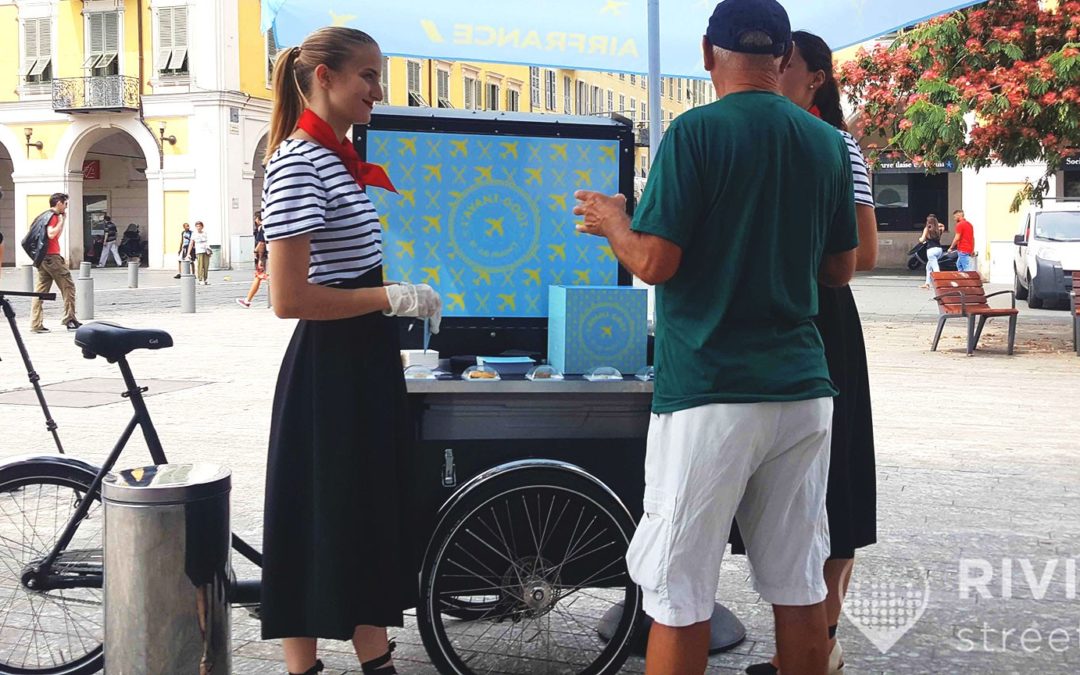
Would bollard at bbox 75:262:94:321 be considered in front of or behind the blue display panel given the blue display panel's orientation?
behind

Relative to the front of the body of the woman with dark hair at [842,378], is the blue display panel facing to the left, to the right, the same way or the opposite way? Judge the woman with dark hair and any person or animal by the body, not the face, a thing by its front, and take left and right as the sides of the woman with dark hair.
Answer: to the left

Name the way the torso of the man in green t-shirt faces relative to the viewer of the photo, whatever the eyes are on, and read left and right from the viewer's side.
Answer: facing away from the viewer and to the left of the viewer

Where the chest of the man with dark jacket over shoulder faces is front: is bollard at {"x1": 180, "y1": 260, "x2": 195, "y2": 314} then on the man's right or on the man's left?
on the man's left

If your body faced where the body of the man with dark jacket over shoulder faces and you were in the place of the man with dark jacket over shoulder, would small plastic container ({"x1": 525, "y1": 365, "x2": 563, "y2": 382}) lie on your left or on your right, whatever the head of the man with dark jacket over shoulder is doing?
on your right

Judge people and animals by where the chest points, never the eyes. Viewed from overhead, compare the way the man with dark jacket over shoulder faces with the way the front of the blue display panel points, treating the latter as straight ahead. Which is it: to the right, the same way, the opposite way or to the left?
to the left

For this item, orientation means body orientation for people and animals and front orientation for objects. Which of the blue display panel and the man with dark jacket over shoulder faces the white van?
the man with dark jacket over shoulder

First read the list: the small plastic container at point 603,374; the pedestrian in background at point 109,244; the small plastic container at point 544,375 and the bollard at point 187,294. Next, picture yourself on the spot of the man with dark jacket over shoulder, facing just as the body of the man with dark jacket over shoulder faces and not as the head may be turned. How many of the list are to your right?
2

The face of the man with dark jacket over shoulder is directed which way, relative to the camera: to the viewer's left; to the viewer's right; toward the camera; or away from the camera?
to the viewer's right

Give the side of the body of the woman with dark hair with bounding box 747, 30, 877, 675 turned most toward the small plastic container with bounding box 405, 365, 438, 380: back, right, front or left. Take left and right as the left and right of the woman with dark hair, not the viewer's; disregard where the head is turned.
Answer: front

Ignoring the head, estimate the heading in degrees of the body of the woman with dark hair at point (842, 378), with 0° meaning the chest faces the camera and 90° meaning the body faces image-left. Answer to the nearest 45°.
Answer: approximately 90°

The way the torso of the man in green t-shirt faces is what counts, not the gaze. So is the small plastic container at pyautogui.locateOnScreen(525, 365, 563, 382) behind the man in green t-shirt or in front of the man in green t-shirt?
in front

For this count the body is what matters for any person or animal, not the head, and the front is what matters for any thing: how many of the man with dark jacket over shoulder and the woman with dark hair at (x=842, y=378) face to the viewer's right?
1

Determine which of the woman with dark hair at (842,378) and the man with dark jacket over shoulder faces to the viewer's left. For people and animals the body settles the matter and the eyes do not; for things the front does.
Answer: the woman with dark hair

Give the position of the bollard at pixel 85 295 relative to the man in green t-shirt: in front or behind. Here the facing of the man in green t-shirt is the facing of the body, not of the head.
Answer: in front

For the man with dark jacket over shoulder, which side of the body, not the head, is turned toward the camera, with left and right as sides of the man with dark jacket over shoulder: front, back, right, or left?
right
